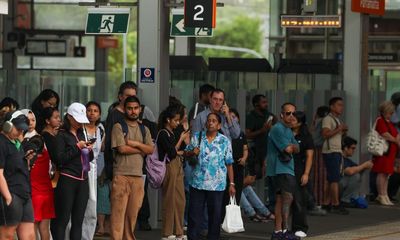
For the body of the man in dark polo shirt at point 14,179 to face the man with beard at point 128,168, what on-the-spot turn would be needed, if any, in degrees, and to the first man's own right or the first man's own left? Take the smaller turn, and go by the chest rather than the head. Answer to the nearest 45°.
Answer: approximately 90° to the first man's own left

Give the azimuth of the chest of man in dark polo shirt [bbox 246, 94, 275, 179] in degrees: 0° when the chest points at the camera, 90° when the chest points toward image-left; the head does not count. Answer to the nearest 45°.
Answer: approximately 315°

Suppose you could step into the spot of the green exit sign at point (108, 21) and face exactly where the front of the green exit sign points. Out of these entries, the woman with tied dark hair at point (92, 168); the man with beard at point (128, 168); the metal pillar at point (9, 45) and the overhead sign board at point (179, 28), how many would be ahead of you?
2

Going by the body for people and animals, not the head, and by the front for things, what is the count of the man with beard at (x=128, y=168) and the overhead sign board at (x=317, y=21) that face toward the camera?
2

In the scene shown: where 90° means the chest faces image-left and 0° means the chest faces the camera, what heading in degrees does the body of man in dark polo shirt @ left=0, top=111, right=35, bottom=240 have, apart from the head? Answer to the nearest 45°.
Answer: approximately 315°

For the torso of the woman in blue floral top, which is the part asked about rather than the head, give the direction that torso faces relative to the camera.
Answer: toward the camera

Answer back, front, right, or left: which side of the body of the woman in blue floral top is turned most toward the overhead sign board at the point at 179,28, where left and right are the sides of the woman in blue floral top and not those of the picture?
back

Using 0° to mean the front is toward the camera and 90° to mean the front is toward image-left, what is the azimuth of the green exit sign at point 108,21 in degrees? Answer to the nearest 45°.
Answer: approximately 0°
